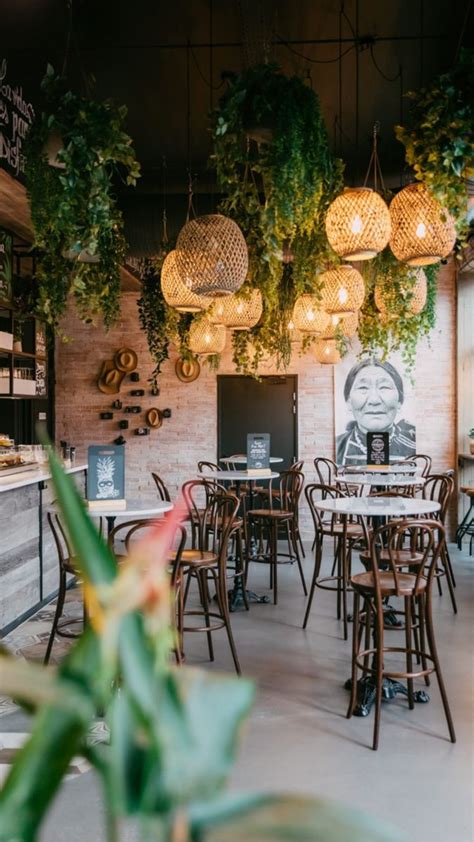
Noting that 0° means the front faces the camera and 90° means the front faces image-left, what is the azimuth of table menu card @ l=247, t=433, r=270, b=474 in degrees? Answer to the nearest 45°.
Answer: approximately 0°

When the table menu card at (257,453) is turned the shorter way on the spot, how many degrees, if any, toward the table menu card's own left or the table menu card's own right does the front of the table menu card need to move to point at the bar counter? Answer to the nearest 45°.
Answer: approximately 45° to the table menu card's own right

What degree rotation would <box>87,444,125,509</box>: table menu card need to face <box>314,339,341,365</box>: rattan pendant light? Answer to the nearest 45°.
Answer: approximately 135° to its left

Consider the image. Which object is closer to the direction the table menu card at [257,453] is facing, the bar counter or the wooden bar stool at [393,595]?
the wooden bar stool

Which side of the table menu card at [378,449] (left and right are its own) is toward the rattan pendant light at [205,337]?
right

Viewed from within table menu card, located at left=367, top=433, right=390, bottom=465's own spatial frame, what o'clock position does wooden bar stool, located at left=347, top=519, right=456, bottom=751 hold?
The wooden bar stool is roughly at 12 o'clock from the table menu card.
